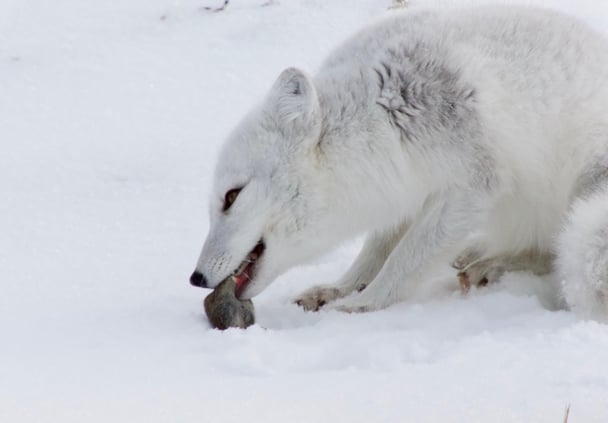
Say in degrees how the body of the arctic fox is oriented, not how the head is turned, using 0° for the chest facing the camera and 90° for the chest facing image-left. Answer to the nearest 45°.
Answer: approximately 90°

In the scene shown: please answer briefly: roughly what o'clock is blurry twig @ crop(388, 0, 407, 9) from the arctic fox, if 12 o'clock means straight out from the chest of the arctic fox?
The blurry twig is roughly at 3 o'clock from the arctic fox.
